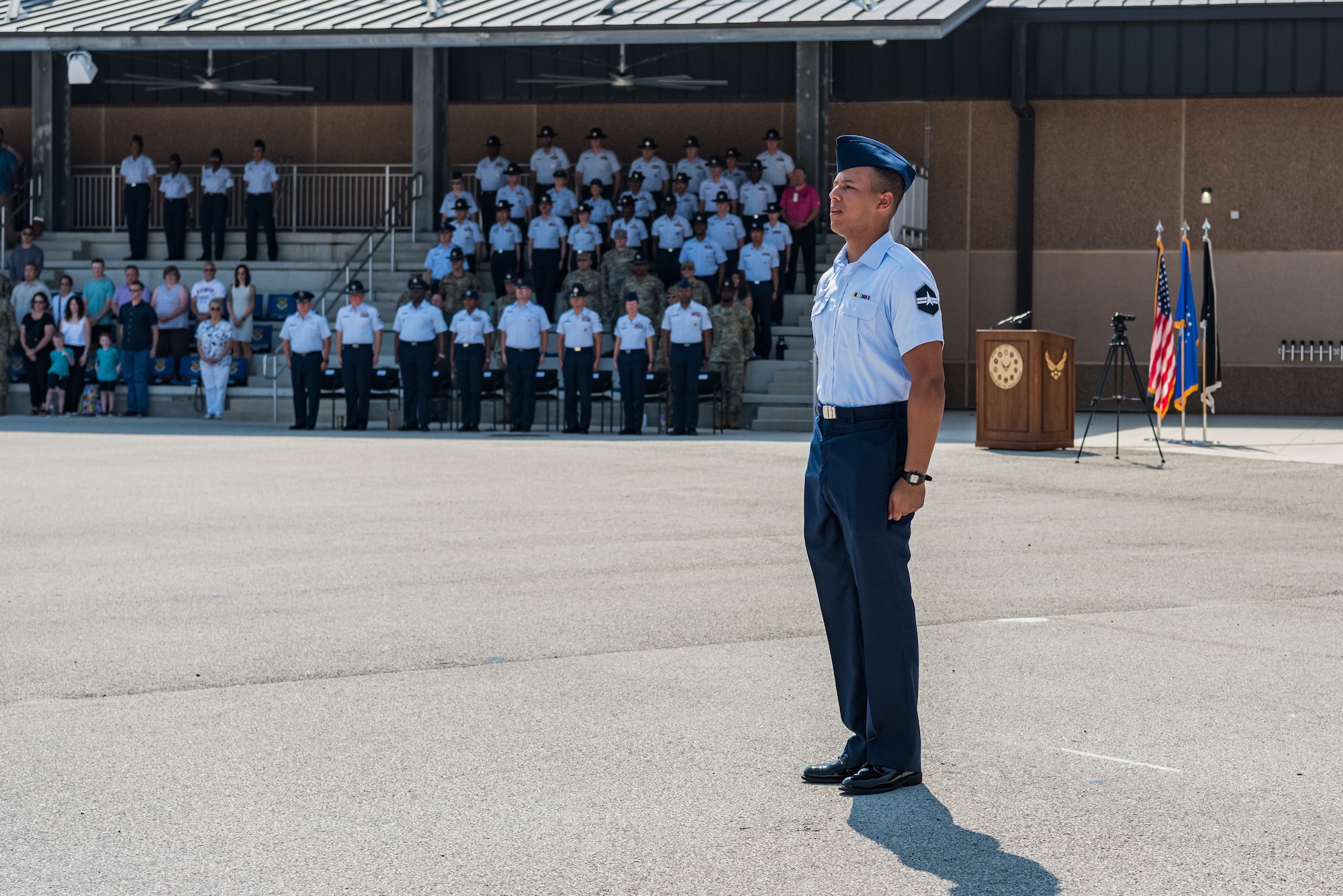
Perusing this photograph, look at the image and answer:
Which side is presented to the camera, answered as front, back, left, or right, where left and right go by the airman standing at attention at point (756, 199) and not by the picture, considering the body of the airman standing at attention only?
front

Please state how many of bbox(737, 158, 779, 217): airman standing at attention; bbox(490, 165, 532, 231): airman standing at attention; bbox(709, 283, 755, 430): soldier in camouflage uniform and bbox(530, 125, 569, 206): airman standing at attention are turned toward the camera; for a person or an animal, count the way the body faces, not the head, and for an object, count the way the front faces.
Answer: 4

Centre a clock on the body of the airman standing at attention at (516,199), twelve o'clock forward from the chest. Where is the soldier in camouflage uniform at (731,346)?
The soldier in camouflage uniform is roughly at 11 o'clock from the airman standing at attention.

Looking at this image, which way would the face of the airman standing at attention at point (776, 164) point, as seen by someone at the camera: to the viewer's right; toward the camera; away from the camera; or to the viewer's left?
toward the camera

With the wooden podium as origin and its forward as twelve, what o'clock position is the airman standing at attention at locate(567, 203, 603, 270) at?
The airman standing at attention is roughly at 3 o'clock from the wooden podium.

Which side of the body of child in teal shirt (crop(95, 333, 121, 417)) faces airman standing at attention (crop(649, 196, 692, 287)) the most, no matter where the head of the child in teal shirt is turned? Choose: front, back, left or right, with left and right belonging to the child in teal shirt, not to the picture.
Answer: left

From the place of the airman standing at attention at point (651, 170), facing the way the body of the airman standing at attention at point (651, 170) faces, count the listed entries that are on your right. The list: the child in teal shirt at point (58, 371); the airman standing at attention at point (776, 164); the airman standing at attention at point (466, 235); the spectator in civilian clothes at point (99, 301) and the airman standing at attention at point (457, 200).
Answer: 4

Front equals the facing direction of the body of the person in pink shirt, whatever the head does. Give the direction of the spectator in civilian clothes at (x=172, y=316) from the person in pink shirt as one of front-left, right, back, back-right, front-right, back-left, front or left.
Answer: right

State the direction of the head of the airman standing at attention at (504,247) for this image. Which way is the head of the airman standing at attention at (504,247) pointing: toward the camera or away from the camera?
toward the camera

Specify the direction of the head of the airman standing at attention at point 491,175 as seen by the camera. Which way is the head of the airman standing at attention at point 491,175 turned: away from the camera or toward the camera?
toward the camera

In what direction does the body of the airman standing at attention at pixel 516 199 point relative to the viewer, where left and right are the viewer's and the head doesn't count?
facing the viewer

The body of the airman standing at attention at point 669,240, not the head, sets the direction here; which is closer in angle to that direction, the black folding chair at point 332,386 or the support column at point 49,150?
the black folding chair

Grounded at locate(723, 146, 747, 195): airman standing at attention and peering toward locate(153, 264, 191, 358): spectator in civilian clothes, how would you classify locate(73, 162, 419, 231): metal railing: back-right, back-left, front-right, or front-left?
front-right

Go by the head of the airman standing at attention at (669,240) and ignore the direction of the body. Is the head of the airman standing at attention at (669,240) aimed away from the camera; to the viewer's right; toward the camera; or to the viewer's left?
toward the camera

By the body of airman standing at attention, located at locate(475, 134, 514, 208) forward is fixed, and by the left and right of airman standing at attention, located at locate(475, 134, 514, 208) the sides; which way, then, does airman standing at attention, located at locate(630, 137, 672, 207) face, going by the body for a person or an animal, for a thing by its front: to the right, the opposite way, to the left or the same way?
the same way

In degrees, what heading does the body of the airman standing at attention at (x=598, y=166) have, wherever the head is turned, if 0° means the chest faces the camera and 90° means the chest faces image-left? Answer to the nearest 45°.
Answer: approximately 0°

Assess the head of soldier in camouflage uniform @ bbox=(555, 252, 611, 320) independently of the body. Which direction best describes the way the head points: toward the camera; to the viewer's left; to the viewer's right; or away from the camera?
toward the camera

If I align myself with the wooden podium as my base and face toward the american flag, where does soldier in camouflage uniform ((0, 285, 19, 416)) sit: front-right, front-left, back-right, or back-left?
back-left

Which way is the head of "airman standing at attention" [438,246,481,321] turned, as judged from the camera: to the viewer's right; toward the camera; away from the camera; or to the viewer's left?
toward the camera

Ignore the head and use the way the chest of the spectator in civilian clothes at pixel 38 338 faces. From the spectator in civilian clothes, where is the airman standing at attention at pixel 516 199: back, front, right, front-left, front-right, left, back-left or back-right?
left

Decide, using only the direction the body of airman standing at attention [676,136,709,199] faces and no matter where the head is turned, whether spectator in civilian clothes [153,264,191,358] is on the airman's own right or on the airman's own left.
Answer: on the airman's own right

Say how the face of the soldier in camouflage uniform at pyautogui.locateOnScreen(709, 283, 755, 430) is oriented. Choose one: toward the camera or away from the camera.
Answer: toward the camera

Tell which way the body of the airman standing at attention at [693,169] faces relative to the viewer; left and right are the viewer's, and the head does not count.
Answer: facing the viewer
